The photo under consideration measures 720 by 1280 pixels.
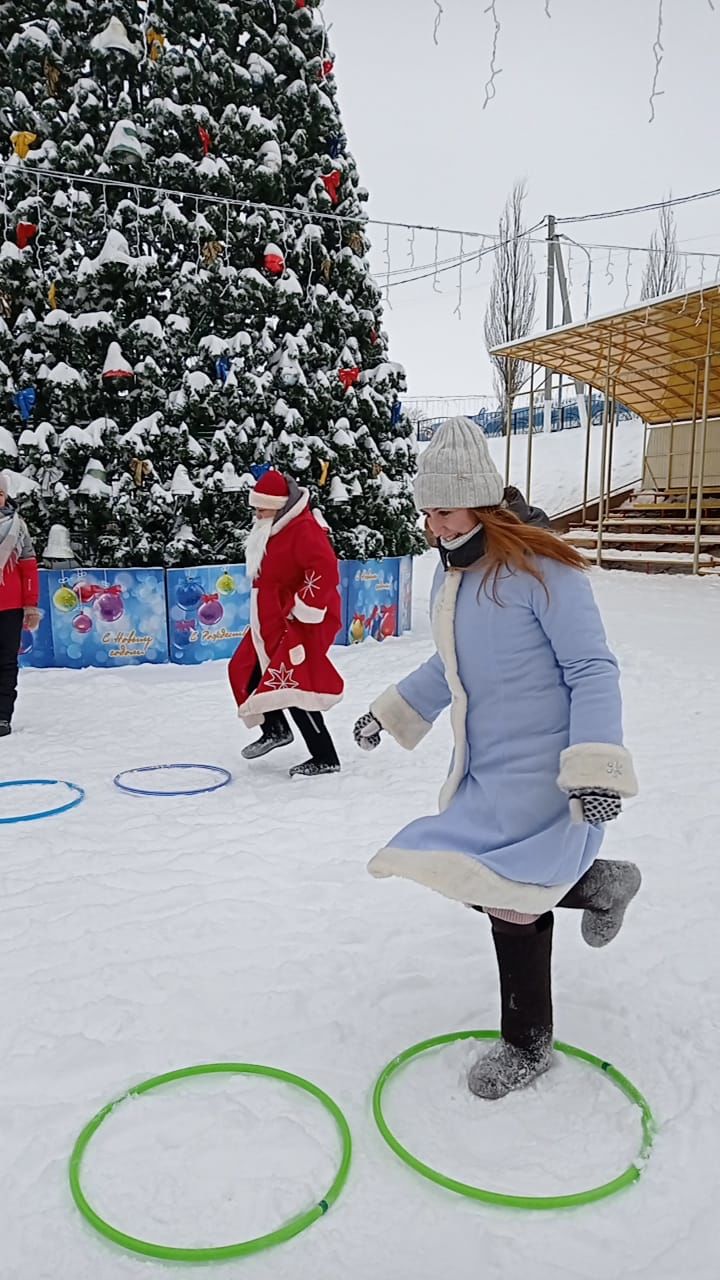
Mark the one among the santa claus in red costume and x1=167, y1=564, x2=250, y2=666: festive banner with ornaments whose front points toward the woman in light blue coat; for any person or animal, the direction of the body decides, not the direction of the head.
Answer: the festive banner with ornaments

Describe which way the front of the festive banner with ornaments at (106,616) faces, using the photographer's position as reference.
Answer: facing the viewer

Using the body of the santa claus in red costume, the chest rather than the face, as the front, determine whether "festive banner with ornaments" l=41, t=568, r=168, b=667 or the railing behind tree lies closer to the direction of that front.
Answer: the festive banner with ornaments

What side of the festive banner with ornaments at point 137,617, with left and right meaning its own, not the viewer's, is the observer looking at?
front

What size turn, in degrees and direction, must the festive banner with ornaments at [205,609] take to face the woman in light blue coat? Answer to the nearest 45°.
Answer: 0° — it already faces them

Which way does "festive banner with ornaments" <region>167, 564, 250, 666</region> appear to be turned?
toward the camera

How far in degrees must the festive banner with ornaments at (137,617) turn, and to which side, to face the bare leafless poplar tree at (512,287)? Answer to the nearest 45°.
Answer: approximately 135° to its left

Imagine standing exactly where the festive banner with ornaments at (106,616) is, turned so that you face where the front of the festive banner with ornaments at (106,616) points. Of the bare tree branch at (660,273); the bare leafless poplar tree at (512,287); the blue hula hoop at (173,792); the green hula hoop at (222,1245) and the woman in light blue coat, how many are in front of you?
3
